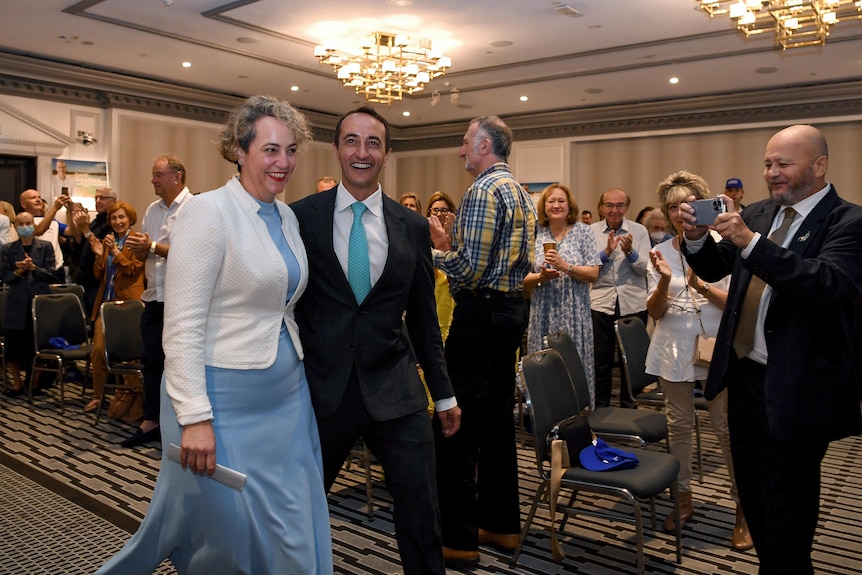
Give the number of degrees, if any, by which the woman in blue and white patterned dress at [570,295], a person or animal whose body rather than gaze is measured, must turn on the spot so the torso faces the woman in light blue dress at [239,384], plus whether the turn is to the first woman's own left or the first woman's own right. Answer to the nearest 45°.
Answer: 0° — they already face them

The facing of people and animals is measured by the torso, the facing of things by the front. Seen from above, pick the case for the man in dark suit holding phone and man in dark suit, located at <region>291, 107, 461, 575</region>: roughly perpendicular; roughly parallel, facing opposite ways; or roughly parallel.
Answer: roughly perpendicular

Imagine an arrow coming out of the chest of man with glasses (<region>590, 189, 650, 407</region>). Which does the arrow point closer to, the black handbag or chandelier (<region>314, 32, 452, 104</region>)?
the black handbag

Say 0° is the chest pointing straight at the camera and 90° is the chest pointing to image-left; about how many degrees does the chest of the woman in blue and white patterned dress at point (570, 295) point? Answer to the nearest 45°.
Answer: approximately 0°

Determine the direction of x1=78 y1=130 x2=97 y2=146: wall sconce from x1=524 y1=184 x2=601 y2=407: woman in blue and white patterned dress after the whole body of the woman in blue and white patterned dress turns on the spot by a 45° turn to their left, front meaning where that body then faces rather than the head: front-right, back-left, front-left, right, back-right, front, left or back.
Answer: back

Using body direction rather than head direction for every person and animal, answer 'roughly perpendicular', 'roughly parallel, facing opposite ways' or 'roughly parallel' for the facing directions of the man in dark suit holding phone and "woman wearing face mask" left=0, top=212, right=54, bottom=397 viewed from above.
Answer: roughly perpendicular

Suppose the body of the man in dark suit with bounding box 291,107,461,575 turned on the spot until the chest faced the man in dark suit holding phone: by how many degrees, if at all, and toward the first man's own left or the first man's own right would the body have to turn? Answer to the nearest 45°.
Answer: approximately 90° to the first man's own left

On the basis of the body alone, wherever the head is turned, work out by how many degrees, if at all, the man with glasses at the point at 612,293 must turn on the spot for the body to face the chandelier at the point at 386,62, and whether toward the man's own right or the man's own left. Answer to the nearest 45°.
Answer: approximately 135° to the man's own right

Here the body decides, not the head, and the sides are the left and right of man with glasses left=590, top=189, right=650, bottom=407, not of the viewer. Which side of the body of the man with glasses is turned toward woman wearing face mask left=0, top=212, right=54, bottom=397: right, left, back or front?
right
